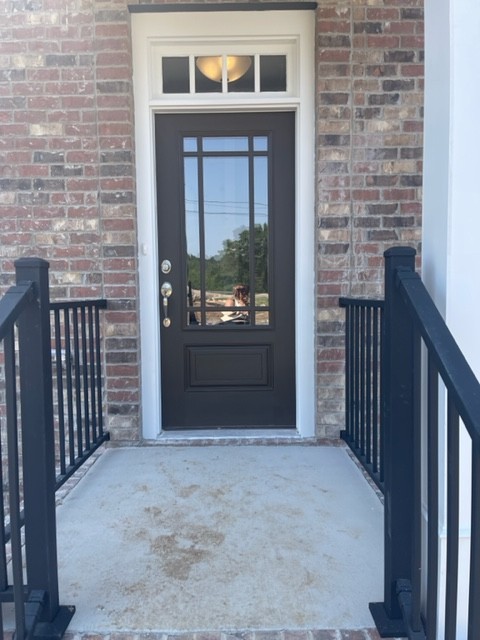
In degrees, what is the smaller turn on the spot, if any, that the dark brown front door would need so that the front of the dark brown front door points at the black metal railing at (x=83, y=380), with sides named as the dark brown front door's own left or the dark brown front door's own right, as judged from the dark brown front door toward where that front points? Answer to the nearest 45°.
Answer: approximately 45° to the dark brown front door's own right

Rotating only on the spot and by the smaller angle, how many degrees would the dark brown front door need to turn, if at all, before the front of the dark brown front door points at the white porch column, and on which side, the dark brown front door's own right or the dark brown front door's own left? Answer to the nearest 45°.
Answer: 0° — it already faces it

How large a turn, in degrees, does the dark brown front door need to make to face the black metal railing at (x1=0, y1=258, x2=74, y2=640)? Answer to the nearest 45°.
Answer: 0° — it already faces it

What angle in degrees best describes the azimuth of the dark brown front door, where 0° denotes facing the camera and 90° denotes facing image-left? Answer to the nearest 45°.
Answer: approximately 0°

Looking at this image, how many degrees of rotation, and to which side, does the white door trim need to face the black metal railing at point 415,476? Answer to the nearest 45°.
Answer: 0° — it already faces it
